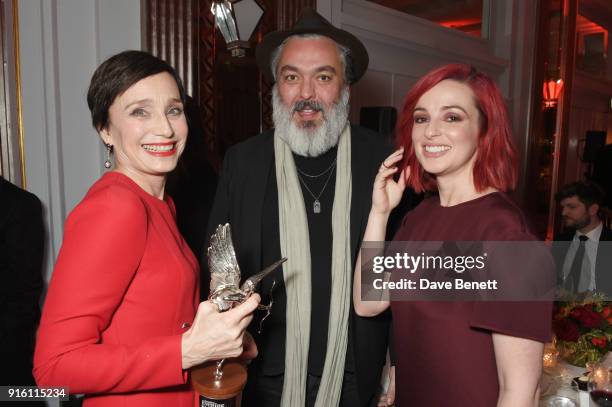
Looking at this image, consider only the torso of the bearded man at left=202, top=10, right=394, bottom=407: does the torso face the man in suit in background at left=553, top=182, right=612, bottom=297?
no

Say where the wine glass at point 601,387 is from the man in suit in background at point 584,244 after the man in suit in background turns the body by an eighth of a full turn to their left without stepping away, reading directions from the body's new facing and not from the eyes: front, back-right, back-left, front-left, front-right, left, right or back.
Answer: front

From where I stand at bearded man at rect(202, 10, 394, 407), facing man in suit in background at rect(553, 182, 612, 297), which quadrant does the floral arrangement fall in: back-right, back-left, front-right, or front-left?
front-right

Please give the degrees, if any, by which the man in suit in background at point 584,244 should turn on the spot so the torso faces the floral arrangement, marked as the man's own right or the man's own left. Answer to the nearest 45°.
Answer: approximately 45° to the man's own left

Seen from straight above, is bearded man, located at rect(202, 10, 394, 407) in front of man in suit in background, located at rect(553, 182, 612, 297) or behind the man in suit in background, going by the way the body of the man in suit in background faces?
in front

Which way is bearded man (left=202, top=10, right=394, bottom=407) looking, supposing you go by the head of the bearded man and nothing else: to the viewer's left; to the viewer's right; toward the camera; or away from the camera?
toward the camera

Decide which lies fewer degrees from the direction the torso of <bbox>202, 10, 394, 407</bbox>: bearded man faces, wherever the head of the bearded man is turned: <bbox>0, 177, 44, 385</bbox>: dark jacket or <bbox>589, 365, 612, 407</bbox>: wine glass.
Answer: the wine glass

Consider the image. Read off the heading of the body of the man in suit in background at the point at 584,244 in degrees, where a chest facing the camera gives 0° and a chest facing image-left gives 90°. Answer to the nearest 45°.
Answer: approximately 45°

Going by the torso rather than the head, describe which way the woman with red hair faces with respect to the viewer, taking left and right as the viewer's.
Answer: facing the viewer and to the left of the viewer

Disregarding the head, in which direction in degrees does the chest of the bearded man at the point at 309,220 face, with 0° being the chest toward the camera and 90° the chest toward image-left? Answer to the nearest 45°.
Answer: approximately 0°

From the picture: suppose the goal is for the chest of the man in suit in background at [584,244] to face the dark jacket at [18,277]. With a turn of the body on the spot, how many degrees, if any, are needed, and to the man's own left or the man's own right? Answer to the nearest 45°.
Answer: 0° — they already face it

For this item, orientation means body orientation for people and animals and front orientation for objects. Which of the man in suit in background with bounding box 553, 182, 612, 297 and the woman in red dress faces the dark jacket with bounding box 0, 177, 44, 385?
the man in suit in background

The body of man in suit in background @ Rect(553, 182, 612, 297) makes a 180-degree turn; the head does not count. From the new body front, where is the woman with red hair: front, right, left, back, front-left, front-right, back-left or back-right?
back-right

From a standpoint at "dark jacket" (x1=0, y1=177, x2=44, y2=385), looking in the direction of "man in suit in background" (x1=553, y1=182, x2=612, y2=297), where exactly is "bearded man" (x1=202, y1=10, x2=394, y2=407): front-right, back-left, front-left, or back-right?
front-right

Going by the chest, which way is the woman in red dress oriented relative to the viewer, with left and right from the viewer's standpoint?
facing the viewer and to the right of the viewer
